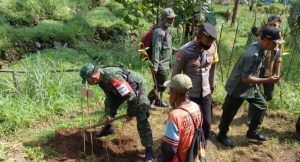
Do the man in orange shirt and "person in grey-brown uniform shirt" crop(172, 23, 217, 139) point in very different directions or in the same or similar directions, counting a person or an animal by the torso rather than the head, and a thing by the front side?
very different directions

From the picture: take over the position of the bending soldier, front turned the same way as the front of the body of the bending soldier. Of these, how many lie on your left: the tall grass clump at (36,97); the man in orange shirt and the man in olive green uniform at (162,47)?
1
